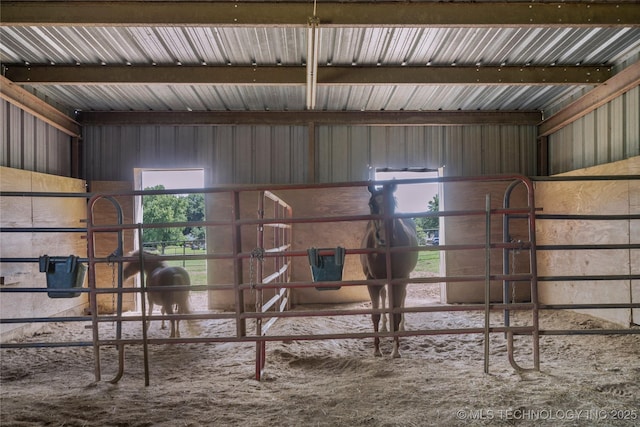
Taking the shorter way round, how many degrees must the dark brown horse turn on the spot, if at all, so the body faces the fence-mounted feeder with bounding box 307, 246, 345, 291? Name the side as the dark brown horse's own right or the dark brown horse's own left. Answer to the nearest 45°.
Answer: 0° — it already faces it

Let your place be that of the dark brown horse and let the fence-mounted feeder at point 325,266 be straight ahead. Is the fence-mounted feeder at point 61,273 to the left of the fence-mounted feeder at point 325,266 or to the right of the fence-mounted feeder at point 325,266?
right

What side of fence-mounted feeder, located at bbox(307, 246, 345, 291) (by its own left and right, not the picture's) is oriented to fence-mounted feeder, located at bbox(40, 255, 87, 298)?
left

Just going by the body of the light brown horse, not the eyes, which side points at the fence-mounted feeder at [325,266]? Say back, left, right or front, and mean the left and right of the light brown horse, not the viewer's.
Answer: back

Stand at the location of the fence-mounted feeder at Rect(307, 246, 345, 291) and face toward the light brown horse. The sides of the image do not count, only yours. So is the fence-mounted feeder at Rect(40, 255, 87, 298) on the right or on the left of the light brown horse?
left

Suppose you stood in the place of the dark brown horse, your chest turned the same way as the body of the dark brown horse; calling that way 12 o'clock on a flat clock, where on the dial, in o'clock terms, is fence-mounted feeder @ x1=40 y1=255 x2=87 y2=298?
The fence-mounted feeder is roughly at 2 o'clock from the dark brown horse.

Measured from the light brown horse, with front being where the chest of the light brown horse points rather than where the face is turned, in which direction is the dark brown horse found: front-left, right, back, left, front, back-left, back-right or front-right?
back

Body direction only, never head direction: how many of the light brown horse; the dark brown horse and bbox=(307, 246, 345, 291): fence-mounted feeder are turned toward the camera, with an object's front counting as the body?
2

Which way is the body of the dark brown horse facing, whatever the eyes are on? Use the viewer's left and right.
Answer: facing the viewer
